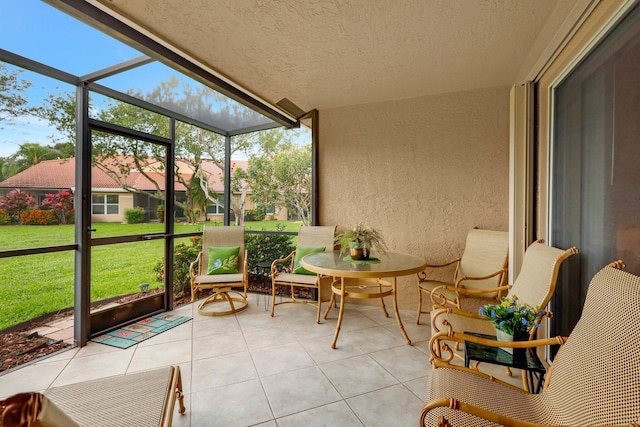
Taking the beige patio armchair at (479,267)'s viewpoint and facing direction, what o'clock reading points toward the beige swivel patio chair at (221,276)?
the beige swivel patio chair at (221,276) is roughly at 1 o'clock from the beige patio armchair at (479,267).

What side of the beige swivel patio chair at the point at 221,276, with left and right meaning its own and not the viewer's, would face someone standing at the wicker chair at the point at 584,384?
front

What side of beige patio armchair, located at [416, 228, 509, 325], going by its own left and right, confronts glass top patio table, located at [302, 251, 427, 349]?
front

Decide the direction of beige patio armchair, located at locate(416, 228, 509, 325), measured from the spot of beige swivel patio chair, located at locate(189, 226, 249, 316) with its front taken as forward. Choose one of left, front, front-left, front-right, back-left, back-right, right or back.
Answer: front-left

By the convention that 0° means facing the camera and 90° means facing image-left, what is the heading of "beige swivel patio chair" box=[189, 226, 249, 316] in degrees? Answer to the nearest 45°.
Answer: approximately 0°

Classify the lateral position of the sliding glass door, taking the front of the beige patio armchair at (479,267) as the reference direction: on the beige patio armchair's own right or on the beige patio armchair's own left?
on the beige patio armchair's own left

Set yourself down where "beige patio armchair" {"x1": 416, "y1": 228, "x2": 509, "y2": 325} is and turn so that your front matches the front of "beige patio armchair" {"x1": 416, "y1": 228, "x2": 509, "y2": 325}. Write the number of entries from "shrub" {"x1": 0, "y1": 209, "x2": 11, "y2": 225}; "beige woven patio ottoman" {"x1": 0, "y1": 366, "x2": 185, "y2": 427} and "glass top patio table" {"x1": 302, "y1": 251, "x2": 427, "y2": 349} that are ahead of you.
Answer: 3

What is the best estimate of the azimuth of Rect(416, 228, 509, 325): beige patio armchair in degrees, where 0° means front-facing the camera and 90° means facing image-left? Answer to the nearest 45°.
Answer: approximately 45°

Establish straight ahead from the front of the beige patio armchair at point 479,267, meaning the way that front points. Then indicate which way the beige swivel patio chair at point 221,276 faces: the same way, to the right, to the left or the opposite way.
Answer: to the left

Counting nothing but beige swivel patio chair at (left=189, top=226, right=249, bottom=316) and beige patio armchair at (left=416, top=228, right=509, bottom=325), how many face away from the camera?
0
